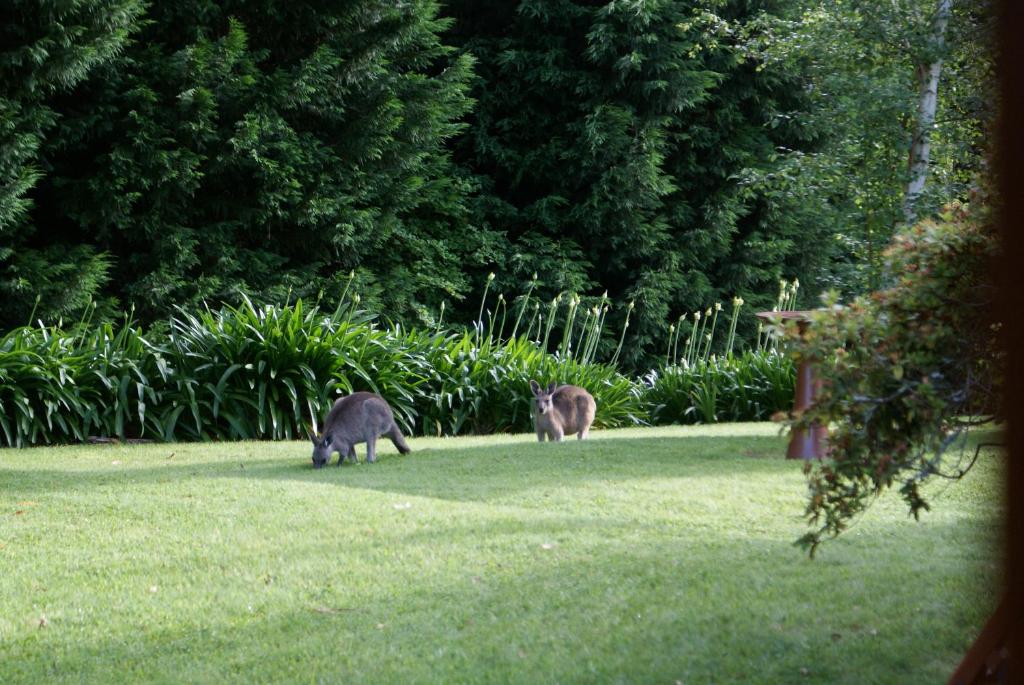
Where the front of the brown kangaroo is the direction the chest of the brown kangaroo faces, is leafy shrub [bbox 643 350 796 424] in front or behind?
behind

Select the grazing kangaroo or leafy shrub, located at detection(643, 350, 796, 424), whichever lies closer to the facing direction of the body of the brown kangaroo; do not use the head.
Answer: the grazing kangaroo

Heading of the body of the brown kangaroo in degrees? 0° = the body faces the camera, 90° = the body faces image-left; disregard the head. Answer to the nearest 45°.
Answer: approximately 45°
